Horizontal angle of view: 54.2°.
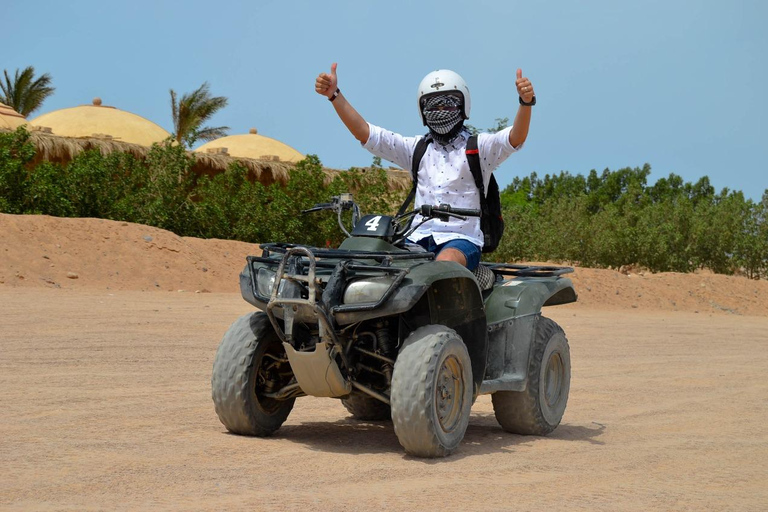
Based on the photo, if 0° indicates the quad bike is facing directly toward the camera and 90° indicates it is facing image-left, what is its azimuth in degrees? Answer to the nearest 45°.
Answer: approximately 45°
